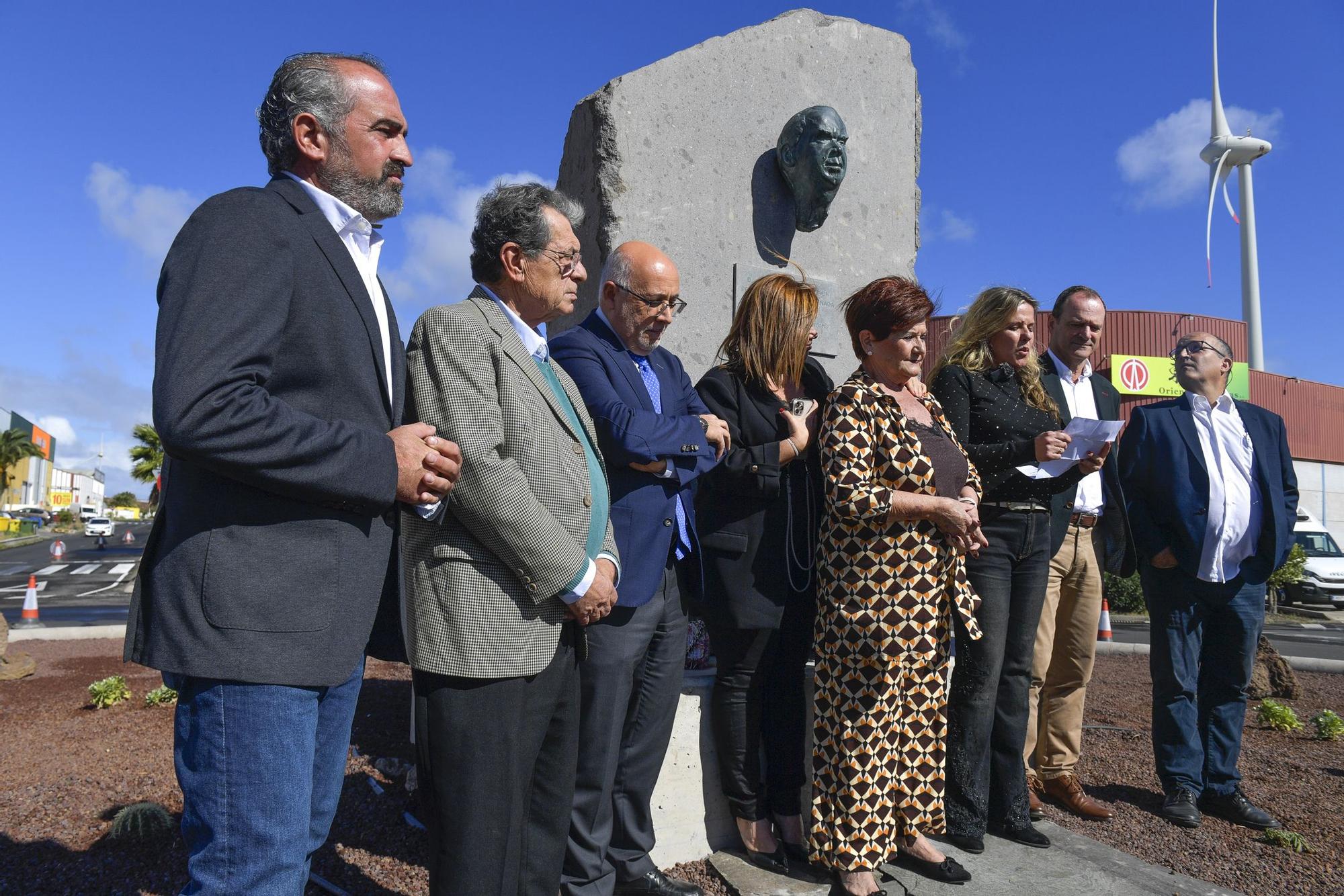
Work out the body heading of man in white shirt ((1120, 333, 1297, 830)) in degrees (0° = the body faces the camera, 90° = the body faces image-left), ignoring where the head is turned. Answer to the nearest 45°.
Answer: approximately 0°

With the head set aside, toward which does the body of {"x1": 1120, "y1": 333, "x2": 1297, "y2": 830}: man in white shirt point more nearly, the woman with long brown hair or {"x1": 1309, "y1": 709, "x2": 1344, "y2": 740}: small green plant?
the woman with long brown hair

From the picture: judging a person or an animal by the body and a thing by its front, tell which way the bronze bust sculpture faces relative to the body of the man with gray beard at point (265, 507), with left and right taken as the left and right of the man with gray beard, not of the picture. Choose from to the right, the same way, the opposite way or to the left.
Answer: to the right

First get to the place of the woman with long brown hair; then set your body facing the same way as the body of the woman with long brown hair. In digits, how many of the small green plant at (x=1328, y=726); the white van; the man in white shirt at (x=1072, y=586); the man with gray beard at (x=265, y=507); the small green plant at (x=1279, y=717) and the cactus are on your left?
4

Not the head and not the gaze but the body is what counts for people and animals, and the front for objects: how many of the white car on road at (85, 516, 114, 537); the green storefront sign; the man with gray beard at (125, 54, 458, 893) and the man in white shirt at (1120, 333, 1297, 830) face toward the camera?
3

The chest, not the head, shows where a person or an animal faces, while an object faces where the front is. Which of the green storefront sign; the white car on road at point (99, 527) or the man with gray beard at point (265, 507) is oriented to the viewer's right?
the man with gray beard

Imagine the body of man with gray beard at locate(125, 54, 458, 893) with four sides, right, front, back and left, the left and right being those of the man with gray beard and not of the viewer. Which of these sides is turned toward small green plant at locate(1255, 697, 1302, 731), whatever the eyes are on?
front

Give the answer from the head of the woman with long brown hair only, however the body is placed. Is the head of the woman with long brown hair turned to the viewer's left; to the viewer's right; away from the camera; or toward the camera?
to the viewer's right

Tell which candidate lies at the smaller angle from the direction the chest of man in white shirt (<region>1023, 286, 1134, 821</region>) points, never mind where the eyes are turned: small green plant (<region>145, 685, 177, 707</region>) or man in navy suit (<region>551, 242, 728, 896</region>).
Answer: the man in navy suit

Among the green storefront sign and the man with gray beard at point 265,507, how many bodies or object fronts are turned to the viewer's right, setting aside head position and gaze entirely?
1

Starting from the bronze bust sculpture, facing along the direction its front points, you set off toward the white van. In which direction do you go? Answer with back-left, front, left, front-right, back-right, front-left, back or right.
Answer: left

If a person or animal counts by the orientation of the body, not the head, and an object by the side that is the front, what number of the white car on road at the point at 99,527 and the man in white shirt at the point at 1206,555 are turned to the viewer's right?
0
